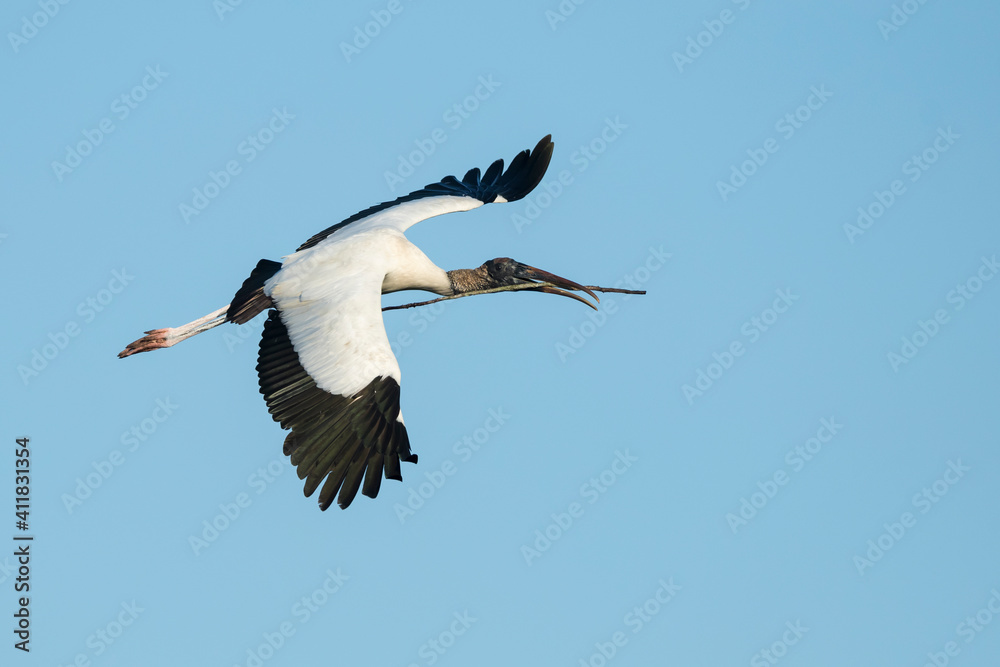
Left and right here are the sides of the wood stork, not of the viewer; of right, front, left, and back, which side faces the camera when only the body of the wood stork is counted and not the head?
right
